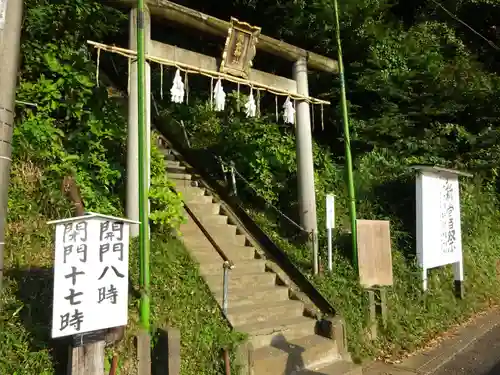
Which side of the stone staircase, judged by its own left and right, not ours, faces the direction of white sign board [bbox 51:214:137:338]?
right

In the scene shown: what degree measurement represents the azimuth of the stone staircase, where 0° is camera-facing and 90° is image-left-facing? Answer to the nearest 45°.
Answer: approximately 315°

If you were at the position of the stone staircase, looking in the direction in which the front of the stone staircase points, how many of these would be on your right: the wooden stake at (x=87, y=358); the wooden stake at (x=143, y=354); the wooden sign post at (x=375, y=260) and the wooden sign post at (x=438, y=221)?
2

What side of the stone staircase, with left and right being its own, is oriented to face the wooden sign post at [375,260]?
left

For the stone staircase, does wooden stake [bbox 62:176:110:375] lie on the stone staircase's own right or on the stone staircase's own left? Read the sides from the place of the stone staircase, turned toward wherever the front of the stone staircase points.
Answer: on the stone staircase's own right

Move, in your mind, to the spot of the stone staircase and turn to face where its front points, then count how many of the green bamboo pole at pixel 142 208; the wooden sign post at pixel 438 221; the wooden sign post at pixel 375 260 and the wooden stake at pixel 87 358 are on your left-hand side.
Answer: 2

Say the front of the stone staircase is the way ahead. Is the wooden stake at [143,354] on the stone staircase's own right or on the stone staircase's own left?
on the stone staircase's own right

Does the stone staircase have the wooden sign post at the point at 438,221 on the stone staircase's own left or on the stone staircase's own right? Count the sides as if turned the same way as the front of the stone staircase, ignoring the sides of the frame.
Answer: on the stone staircase's own left

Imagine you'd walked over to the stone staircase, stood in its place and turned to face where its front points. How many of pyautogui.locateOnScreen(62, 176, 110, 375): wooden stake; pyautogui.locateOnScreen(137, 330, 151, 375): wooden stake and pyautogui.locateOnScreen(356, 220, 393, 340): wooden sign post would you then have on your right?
2

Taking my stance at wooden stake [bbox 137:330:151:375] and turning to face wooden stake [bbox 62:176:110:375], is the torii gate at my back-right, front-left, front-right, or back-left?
back-right
